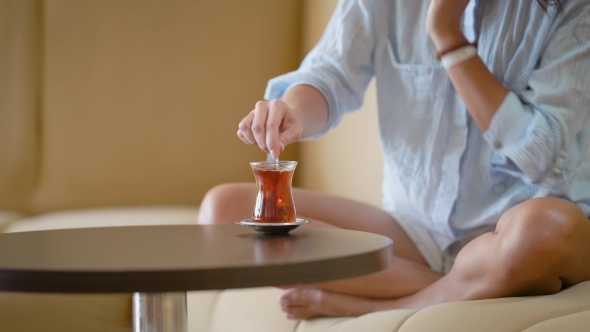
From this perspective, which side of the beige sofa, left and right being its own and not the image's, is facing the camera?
front

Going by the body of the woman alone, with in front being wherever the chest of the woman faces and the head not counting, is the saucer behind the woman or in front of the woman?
in front

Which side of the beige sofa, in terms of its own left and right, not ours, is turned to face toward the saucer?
front

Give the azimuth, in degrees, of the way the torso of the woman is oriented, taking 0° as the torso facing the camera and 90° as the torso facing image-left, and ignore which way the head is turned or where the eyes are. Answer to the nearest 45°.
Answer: approximately 45°
